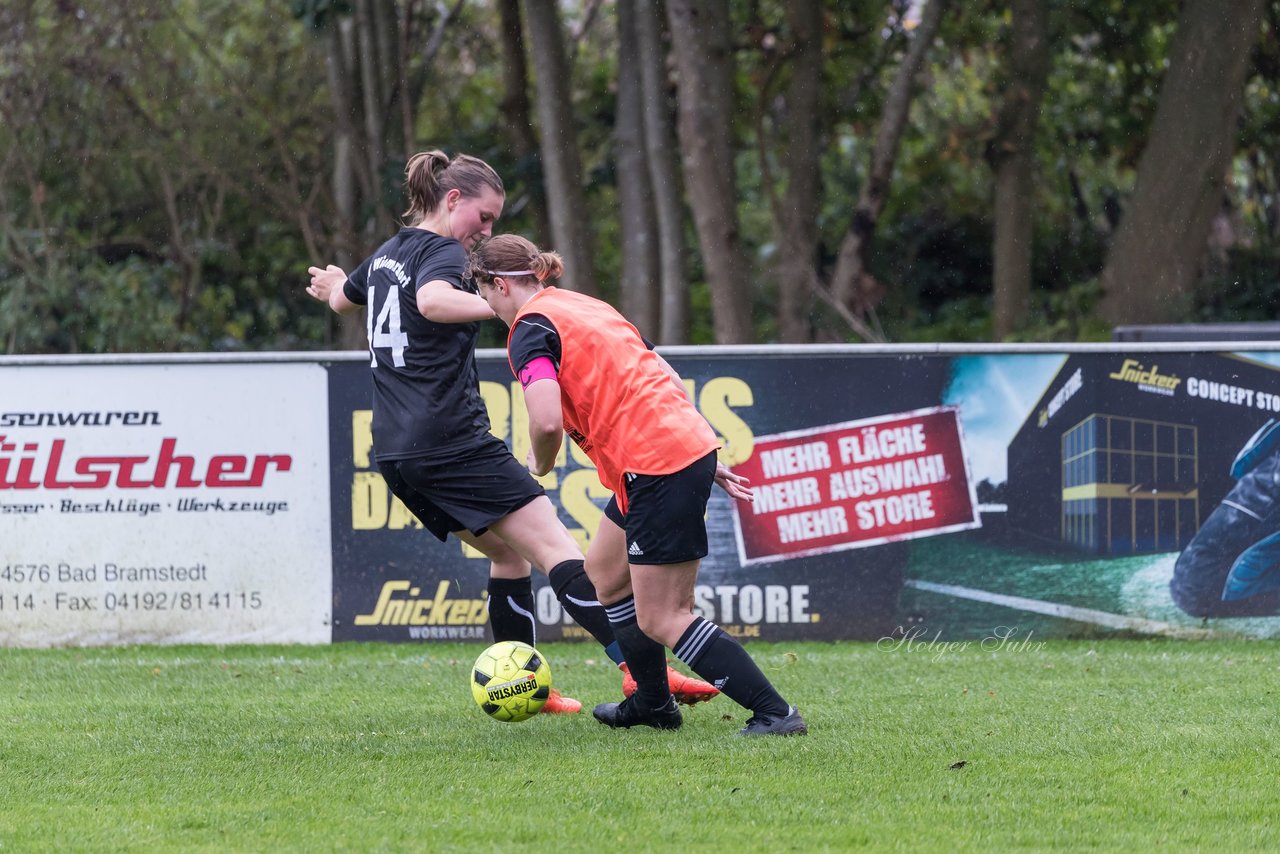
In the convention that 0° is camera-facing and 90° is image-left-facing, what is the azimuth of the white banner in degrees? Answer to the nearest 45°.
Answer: approximately 0°

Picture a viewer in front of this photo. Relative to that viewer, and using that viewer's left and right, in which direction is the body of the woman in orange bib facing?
facing to the left of the viewer

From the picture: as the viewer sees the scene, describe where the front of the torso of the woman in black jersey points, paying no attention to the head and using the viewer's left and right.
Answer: facing away from the viewer and to the right of the viewer

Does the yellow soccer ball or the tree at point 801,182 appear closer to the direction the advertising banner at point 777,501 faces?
the yellow soccer ball

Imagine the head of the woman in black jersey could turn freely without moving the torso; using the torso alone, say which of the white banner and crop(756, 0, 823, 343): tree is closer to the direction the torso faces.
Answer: the tree

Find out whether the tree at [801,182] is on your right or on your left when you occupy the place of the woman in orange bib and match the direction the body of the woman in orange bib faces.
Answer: on your right

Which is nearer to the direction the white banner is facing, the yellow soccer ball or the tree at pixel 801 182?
the yellow soccer ball

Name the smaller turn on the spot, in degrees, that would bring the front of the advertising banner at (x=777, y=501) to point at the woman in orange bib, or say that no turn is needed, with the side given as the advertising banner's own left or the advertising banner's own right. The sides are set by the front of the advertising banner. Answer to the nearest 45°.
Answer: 0° — it already faces them

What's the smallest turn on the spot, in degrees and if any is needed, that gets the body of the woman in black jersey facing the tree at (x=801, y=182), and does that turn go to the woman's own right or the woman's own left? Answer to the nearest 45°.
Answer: approximately 45° to the woman's own left
